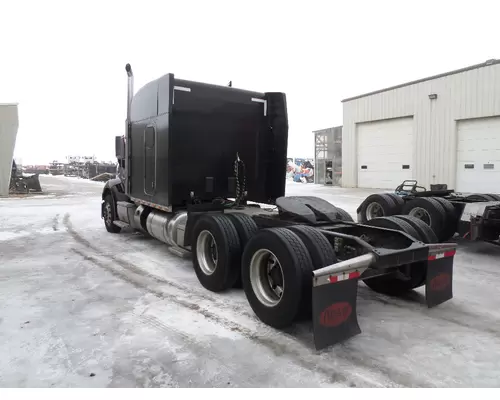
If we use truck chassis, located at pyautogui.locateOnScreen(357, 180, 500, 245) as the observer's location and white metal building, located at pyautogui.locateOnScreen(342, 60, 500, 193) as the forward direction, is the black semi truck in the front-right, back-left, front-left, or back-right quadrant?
back-left

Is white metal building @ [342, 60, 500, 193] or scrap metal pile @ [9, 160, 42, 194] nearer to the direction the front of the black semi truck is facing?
the scrap metal pile

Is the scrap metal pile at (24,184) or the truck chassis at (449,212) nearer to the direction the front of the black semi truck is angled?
the scrap metal pile

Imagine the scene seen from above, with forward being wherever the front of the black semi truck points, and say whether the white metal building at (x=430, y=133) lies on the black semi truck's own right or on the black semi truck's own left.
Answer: on the black semi truck's own right

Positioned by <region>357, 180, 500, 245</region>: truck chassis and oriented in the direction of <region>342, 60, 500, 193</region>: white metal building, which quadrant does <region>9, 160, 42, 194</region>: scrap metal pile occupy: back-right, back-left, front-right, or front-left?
front-left

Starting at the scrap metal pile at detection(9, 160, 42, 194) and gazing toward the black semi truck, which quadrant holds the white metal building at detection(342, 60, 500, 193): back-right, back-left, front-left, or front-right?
front-left

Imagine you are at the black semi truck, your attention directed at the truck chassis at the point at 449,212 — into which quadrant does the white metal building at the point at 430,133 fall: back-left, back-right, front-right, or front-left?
front-left

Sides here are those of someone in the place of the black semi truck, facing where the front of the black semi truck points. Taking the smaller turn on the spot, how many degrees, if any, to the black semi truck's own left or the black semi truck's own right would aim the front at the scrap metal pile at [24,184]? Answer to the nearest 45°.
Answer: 0° — it already faces it

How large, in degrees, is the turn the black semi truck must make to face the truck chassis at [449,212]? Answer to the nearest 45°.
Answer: approximately 90° to its right

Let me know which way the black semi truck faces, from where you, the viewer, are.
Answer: facing away from the viewer and to the left of the viewer

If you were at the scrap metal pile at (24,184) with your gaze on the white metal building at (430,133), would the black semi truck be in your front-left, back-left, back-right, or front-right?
front-right
